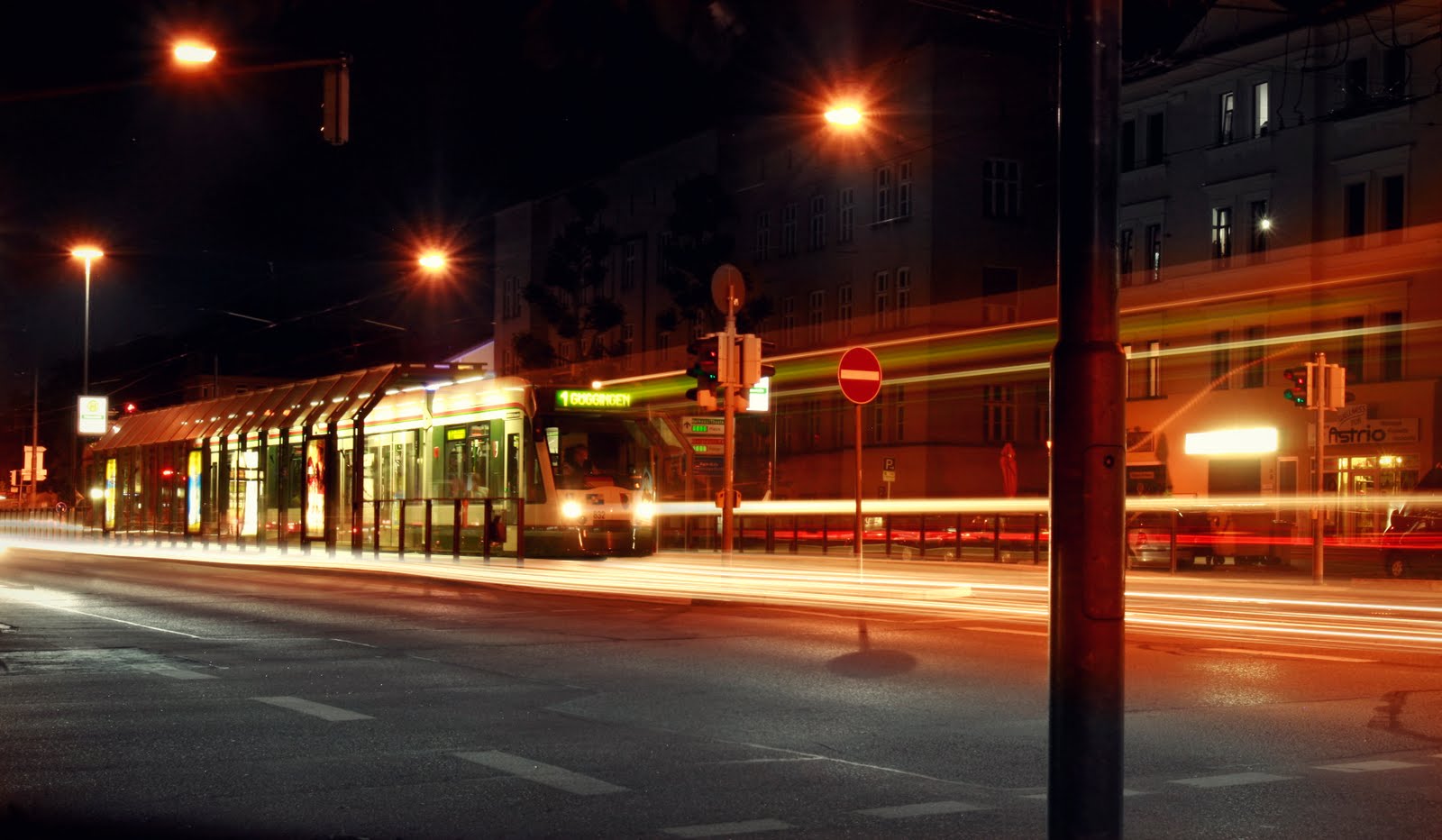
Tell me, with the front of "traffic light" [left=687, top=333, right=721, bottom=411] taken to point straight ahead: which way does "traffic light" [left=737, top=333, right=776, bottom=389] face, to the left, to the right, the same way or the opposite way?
the opposite way

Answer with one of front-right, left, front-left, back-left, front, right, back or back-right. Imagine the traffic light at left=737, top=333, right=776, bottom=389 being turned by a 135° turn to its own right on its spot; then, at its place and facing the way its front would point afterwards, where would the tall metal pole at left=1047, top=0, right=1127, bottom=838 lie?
front-left

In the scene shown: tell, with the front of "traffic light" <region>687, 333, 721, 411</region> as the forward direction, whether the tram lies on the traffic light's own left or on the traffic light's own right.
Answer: on the traffic light's own right

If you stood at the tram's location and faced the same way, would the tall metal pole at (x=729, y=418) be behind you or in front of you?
in front

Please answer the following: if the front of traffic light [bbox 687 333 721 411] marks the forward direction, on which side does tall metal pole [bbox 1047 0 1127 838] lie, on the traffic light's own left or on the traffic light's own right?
on the traffic light's own left

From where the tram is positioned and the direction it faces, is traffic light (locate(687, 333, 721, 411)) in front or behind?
in front

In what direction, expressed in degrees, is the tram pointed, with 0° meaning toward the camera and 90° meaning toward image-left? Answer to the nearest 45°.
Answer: approximately 315°

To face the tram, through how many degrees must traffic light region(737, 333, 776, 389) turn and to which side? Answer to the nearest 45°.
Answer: approximately 135° to its left
